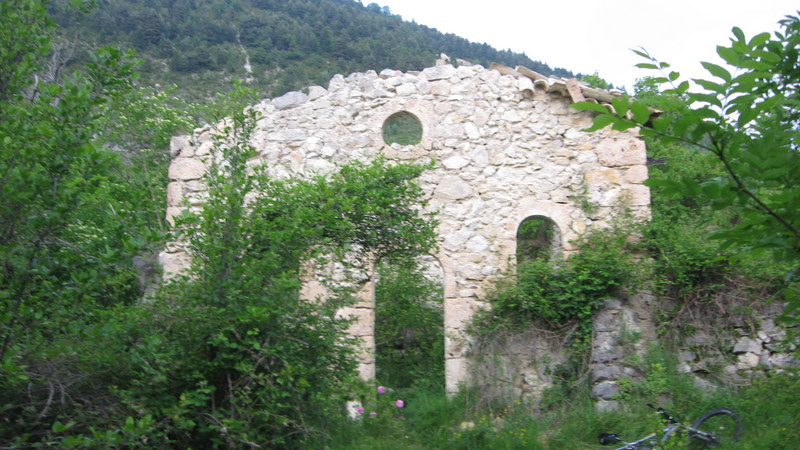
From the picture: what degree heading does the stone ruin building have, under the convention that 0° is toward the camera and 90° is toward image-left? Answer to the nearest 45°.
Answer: approximately 0°

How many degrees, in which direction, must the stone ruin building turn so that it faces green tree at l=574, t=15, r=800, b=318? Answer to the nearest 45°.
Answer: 0° — it already faces it

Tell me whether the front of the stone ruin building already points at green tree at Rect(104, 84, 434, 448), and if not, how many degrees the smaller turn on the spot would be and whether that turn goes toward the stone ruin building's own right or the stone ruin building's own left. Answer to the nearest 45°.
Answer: approximately 45° to the stone ruin building's own right

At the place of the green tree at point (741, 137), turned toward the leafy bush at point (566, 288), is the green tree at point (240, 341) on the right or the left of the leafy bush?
left
